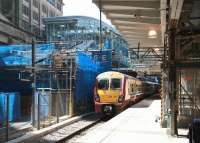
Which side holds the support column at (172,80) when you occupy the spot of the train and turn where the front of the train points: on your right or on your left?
on your left

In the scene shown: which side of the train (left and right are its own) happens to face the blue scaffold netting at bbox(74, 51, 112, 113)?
right

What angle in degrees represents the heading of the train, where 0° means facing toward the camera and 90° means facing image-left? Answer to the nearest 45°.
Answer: approximately 45°

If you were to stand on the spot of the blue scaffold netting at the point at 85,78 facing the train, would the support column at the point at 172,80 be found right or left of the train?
right
